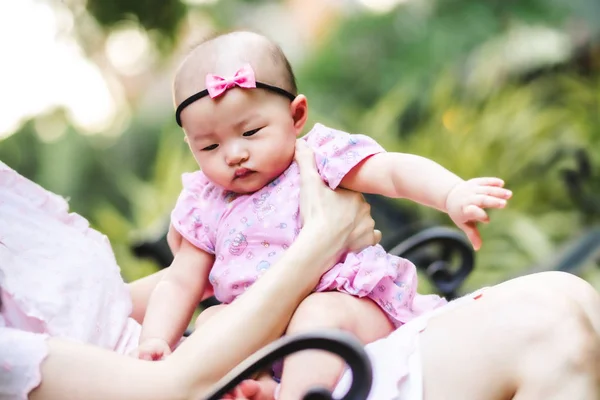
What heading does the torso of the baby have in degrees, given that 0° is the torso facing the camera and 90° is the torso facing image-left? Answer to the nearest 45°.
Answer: approximately 45°
